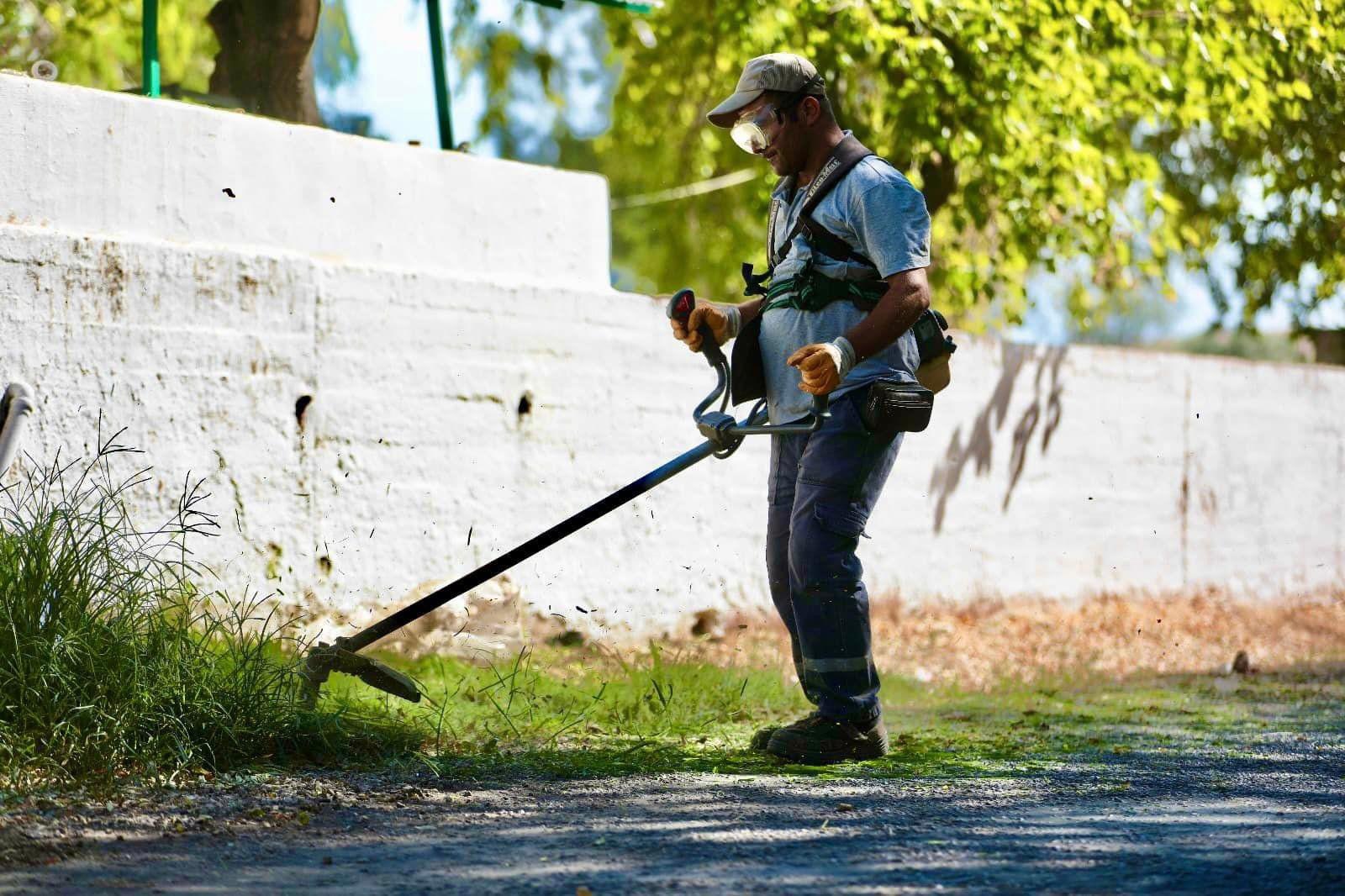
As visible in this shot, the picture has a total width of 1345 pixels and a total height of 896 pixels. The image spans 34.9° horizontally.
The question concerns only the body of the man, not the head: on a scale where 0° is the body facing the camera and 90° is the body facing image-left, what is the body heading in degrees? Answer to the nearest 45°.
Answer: approximately 90°

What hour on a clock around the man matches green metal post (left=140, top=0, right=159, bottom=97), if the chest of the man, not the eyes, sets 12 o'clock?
The green metal post is roughly at 1 o'clock from the man.

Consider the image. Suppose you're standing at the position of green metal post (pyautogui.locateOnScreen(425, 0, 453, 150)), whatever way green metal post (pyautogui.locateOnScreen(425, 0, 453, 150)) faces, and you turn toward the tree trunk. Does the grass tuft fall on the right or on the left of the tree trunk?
left

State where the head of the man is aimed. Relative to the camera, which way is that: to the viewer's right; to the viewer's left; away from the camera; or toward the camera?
to the viewer's left

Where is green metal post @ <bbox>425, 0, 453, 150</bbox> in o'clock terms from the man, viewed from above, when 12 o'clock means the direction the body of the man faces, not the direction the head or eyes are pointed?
The green metal post is roughly at 2 o'clock from the man.

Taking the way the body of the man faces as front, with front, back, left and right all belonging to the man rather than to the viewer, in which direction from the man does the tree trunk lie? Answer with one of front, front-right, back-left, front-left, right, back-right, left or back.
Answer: front-right

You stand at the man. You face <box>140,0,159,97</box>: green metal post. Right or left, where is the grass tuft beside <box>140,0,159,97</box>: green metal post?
left

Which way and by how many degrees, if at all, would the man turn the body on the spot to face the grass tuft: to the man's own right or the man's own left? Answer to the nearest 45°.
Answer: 0° — they already face it
